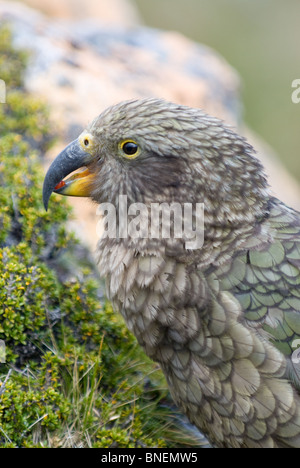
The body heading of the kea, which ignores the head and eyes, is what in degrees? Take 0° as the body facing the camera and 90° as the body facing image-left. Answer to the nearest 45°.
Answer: approximately 90°
